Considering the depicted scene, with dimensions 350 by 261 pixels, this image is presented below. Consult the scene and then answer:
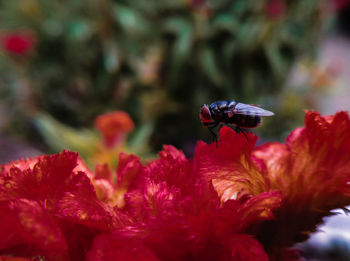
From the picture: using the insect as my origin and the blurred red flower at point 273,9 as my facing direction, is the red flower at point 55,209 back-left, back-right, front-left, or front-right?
back-left

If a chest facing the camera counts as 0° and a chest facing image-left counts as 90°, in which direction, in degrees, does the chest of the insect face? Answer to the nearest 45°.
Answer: approximately 90°

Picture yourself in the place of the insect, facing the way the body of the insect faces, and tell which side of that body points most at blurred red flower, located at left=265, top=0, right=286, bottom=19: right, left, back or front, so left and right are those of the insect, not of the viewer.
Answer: right

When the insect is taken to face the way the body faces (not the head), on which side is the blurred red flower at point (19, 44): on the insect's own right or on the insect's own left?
on the insect's own right
